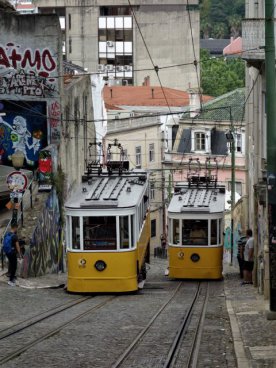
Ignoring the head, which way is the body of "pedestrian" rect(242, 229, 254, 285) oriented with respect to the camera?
to the viewer's left

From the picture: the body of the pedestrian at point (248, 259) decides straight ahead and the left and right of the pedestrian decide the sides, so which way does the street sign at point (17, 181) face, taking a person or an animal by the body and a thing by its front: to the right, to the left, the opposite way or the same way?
to the left

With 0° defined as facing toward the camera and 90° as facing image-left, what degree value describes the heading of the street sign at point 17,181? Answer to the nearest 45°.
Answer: approximately 0°

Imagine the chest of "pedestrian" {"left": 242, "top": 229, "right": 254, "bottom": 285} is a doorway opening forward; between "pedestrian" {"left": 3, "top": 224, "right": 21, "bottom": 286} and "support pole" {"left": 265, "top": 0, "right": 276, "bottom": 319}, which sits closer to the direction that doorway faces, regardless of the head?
the pedestrian

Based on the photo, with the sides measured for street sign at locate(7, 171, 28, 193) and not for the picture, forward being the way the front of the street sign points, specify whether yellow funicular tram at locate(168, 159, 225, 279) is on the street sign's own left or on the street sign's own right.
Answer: on the street sign's own left

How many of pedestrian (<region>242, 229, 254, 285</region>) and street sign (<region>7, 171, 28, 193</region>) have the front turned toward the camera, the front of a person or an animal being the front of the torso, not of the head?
1
